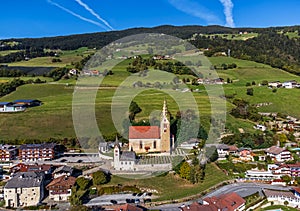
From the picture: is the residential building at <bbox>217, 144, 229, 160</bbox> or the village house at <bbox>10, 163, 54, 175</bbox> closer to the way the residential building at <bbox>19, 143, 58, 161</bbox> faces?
the village house

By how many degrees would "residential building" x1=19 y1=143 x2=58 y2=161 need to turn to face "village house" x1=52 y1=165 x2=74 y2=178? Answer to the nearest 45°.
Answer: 0° — it already faces it

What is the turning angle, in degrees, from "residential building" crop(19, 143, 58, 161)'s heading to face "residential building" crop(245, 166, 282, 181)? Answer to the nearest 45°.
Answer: approximately 45° to its left

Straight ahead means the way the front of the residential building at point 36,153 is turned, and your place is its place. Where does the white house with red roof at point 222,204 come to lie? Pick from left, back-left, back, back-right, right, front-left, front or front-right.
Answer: front-left

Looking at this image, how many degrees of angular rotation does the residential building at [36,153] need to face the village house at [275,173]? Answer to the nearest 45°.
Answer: approximately 45° to its left

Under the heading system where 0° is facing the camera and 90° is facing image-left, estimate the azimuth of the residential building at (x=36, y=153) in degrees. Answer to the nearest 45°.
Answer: approximately 0°

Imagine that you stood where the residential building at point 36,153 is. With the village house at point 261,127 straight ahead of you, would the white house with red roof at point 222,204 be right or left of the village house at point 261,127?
right

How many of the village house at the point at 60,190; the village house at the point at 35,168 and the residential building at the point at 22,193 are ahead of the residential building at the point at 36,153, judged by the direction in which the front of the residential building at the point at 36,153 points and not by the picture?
3

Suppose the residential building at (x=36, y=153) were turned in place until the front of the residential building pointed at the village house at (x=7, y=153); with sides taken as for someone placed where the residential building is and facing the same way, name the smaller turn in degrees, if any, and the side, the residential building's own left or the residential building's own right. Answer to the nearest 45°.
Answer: approximately 90° to the residential building's own right

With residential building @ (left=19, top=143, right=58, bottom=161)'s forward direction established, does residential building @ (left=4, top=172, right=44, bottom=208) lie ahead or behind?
ahead

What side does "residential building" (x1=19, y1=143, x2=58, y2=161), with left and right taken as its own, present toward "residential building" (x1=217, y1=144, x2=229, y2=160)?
left
